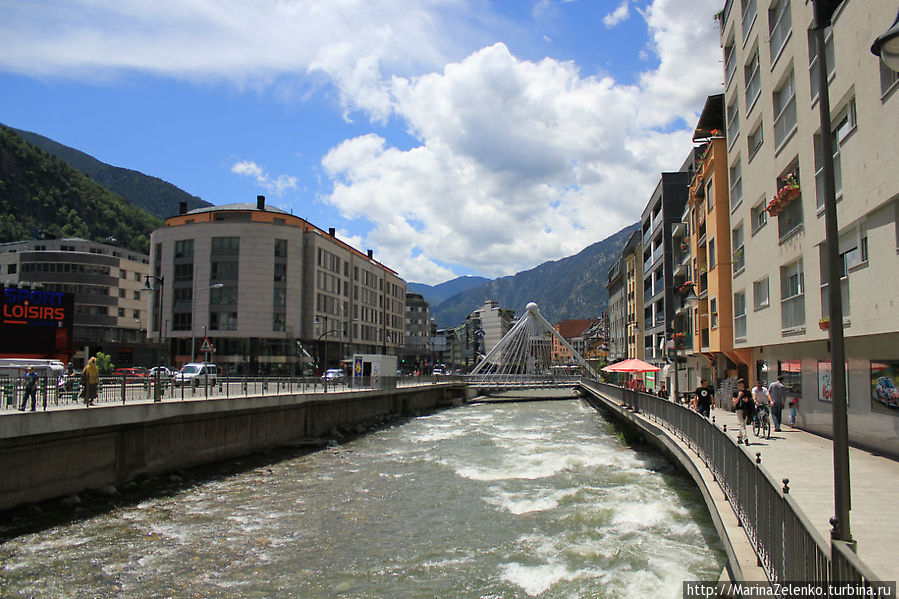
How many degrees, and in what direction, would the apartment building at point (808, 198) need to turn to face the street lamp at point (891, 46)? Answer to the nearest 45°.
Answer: approximately 45° to its left

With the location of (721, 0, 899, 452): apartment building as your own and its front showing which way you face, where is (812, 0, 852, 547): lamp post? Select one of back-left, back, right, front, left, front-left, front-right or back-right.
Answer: front-left

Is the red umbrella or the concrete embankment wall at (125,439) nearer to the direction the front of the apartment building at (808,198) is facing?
the concrete embankment wall

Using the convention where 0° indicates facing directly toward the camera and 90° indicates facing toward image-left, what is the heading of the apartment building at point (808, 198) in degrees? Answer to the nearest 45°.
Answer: approximately 45°

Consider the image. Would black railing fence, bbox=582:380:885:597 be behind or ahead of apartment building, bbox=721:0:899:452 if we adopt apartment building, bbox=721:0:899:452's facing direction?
ahead

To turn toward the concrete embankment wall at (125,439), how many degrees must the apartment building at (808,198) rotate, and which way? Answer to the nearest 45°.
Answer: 0° — it already faces it

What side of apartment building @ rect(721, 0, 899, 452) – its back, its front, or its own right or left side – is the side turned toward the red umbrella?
right
